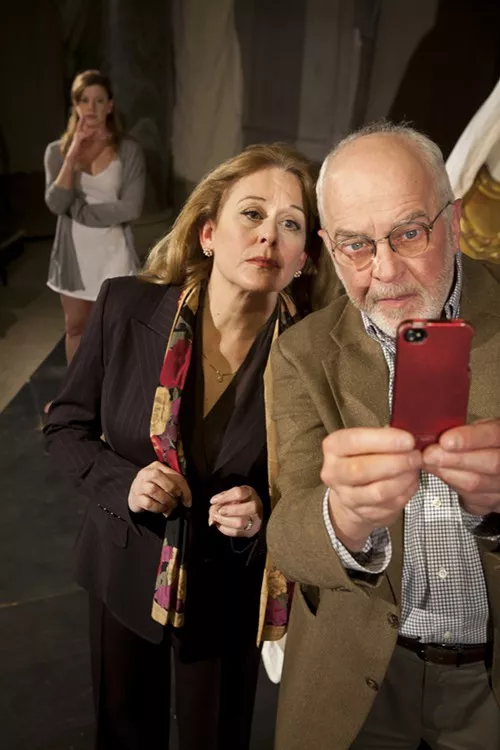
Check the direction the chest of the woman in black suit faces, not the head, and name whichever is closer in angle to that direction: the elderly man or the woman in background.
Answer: the elderly man

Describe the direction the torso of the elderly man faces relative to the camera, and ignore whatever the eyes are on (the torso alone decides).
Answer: toward the camera

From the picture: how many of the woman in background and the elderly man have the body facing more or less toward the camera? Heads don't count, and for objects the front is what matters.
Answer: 2

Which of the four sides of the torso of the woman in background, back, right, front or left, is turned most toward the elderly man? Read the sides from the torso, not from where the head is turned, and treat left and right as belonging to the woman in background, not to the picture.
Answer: front

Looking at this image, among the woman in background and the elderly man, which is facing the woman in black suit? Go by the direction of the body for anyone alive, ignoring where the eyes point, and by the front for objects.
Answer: the woman in background

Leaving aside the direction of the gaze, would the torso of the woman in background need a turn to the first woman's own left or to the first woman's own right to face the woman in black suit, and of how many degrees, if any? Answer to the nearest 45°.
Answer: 0° — they already face them

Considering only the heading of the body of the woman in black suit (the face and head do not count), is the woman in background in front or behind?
behind

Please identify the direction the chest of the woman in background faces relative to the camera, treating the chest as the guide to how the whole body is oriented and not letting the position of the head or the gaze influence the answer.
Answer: toward the camera

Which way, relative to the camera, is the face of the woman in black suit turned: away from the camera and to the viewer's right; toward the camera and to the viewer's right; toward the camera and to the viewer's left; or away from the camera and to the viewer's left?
toward the camera and to the viewer's right

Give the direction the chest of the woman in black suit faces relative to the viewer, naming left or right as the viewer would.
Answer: facing the viewer and to the right of the viewer
